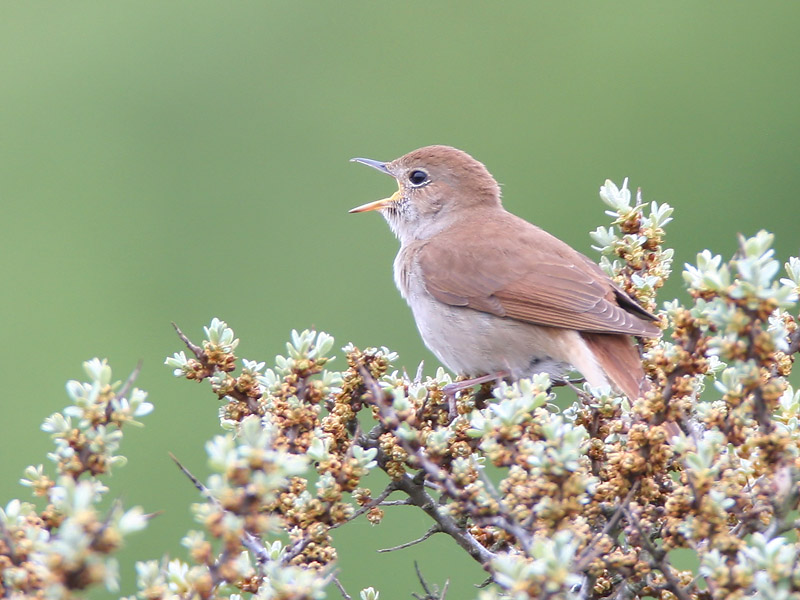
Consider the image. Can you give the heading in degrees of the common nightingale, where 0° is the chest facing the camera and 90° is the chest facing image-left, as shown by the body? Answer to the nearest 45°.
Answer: approximately 90°
